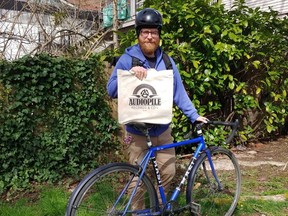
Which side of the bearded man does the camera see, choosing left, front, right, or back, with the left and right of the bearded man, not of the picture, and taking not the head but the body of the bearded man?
front
